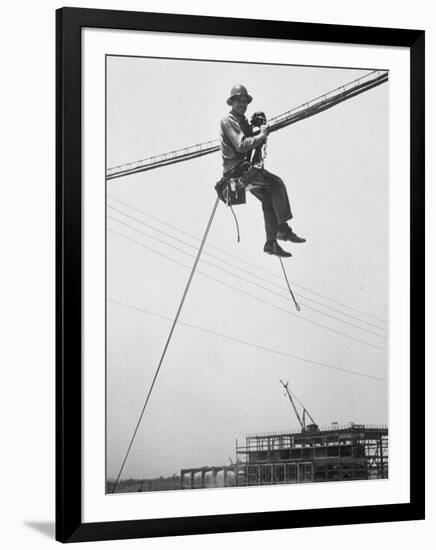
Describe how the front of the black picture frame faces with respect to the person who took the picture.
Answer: facing the viewer and to the right of the viewer
